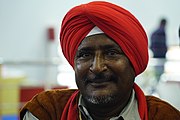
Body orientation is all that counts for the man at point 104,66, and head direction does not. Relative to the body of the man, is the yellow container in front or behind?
behind

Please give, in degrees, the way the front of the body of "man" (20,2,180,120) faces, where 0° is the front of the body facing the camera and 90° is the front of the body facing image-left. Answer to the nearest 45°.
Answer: approximately 0°
